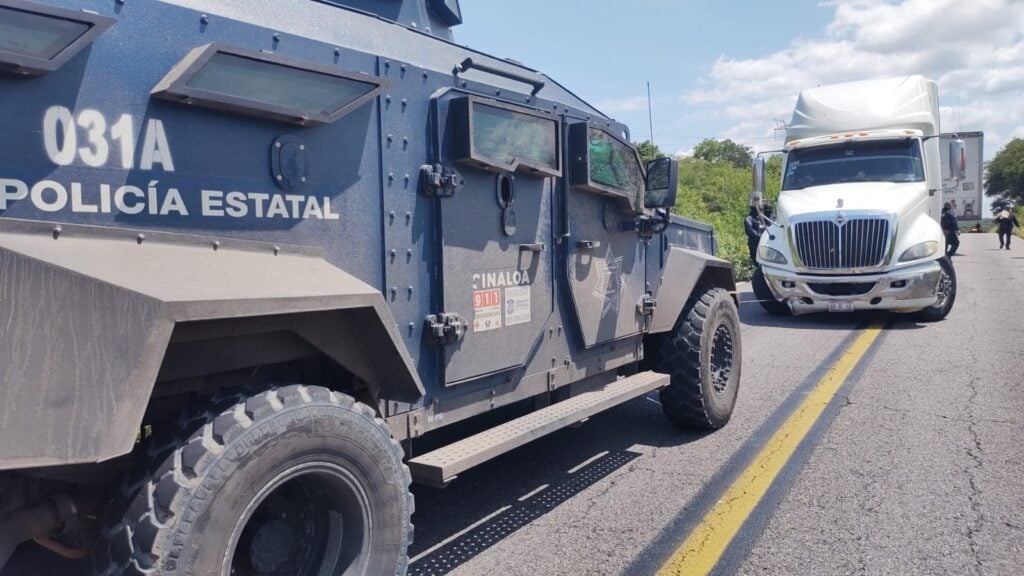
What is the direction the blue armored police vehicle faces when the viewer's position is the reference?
facing away from the viewer and to the right of the viewer

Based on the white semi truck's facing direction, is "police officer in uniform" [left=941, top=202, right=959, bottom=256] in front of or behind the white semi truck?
behind

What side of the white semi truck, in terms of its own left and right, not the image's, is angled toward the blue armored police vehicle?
front

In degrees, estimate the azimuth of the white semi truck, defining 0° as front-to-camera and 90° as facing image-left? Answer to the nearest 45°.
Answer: approximately 0°

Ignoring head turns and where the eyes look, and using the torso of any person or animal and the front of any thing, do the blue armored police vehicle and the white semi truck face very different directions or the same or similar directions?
very different directions

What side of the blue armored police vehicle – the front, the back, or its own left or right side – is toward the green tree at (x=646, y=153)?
front

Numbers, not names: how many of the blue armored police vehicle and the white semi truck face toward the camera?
1

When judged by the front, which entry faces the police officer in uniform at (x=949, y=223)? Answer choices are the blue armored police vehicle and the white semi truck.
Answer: the blue armored police vehicle

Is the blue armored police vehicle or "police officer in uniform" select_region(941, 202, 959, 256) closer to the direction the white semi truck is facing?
the blue armored police vehicle

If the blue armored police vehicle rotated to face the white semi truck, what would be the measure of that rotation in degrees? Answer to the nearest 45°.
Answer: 0° — it already faces it
